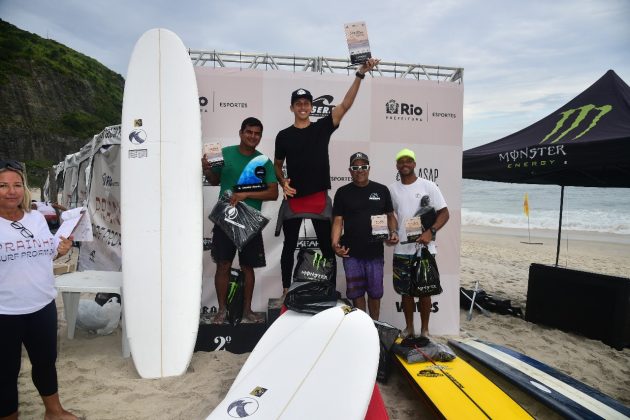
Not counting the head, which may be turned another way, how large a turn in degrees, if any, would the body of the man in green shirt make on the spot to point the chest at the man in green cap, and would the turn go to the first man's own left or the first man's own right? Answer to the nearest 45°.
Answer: approximately 90° to the first man's own left

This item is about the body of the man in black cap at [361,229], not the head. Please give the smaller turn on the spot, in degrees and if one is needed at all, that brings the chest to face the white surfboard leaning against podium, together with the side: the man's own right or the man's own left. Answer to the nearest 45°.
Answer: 0° — they already face it

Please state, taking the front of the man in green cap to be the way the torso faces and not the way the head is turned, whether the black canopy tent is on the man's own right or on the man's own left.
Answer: on the man's own left

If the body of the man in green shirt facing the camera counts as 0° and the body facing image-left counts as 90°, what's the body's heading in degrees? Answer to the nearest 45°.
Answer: approximately 0°

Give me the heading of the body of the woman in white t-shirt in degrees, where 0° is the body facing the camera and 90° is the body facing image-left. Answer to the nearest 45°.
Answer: approximately 0°

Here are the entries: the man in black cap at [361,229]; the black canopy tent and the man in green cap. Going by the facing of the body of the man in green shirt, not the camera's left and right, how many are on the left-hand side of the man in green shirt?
3
